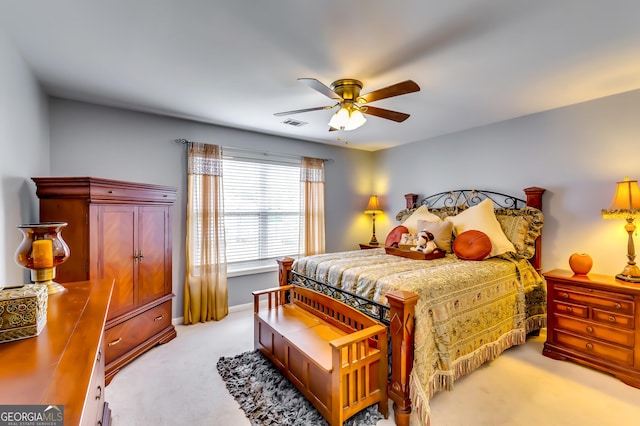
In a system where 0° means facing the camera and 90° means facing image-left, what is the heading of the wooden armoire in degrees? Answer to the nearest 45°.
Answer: approximately 315°

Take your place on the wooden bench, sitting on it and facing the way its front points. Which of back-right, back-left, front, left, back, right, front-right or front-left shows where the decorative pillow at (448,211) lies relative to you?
back

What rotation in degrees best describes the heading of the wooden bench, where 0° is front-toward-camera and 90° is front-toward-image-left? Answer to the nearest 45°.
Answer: approximately 45°

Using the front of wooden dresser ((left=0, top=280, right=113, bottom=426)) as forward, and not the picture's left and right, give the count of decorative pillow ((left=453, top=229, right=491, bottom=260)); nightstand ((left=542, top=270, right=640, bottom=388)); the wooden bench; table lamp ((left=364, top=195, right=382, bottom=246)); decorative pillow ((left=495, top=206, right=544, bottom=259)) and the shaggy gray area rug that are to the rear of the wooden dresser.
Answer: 0

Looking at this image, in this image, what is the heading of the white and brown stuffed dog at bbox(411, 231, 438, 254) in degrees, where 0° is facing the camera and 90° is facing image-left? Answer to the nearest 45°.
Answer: approximately 45°

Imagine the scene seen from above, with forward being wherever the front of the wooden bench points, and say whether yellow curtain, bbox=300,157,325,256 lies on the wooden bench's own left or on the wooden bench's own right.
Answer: on the wooden bench's own right

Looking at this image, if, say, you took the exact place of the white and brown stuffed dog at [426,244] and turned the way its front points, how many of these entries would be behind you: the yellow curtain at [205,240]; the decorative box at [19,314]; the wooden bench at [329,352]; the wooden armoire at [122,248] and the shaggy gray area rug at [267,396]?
0

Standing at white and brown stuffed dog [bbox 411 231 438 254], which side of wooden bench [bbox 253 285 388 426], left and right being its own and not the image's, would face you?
back

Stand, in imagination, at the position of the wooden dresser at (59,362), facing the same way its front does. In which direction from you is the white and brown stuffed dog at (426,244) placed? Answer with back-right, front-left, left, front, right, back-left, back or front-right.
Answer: front

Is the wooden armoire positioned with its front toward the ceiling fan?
yes

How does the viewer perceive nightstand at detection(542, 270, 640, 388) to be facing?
facing the viewer and to the left of the viewer

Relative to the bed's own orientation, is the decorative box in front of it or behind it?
in front

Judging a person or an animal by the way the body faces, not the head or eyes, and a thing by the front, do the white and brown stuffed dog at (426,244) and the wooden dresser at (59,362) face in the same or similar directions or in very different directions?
very different directions

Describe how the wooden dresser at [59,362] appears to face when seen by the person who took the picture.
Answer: facing to the right of the viewer

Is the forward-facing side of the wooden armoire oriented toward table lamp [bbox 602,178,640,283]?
yes

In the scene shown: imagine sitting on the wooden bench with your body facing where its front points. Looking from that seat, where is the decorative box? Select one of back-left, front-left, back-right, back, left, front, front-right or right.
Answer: front

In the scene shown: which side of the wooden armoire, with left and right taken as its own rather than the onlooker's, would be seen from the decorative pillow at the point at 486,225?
front

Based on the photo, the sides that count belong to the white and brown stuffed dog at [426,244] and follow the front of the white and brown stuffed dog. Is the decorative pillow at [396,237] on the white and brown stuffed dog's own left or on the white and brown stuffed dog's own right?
on the white and brown stuffed dog's own right

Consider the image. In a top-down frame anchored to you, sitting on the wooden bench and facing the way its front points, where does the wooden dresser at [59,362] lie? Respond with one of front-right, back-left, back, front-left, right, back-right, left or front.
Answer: front

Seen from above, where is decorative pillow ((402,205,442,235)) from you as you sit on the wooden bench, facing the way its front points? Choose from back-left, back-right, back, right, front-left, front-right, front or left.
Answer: back

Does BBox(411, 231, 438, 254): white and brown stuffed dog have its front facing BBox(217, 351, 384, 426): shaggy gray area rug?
yes
